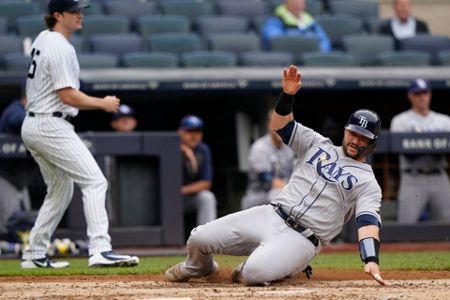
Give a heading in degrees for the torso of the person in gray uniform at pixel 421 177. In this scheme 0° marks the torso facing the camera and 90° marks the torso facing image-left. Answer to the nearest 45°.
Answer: approximately 0°

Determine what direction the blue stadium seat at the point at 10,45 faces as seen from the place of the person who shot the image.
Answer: facing the viewer

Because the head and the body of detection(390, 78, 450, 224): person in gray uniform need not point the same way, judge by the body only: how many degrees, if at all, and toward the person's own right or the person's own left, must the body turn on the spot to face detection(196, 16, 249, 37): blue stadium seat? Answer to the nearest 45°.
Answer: approximately 135° to the person's own right

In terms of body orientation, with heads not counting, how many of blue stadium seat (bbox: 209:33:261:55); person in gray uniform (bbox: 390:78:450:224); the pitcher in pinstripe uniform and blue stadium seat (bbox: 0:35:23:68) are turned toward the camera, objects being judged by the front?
3

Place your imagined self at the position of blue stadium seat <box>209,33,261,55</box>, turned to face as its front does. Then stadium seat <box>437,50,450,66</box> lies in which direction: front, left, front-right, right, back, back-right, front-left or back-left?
left

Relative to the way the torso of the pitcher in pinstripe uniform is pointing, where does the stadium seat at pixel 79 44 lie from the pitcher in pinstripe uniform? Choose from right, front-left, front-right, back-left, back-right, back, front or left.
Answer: left

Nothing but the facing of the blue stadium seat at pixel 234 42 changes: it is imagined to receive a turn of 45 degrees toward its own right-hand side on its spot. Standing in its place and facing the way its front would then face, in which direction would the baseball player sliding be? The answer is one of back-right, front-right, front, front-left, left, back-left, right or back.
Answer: front-left

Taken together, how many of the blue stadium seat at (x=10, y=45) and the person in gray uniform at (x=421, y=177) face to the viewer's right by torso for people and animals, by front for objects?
0

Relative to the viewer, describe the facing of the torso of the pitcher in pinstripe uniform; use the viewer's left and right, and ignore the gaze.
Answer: facing to the right of the viewer

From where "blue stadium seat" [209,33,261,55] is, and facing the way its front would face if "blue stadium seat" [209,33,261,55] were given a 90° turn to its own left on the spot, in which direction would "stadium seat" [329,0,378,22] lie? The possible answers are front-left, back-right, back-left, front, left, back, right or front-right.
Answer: front-left

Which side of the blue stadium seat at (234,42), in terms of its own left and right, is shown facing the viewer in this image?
front

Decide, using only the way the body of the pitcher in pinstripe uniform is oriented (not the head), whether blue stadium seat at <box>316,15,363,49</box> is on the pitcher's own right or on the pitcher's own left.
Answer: on the pitcher's own left

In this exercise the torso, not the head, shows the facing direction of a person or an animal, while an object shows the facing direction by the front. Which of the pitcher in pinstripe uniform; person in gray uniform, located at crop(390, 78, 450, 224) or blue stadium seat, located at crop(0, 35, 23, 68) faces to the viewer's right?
the pitcher in pinstripe uniform

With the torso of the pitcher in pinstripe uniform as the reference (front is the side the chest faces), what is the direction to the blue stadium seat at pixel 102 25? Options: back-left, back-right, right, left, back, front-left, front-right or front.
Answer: left

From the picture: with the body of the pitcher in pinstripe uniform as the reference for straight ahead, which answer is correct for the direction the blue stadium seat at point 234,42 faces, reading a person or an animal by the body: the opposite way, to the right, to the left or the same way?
to the right
